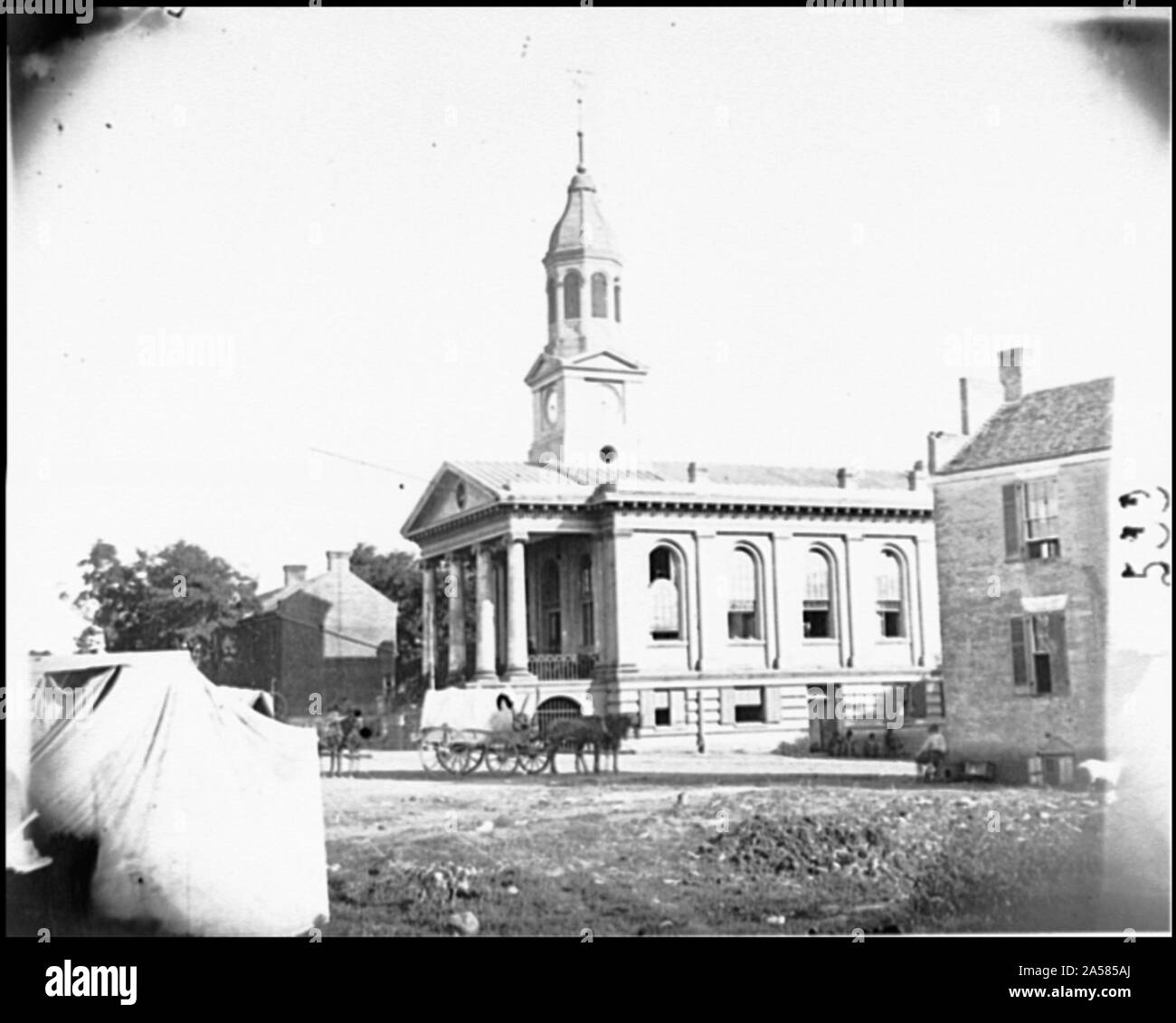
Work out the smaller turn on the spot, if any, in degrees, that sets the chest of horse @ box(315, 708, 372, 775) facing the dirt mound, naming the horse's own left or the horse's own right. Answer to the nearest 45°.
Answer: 0° — it already faces it

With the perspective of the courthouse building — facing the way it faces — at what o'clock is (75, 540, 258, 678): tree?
The tree is roughly at 1 o'clock from the courthouse building.

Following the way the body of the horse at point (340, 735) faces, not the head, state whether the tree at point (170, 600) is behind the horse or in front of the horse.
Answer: behind

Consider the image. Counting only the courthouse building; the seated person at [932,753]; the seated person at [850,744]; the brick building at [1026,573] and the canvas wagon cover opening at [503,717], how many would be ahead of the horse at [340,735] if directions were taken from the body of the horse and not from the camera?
5

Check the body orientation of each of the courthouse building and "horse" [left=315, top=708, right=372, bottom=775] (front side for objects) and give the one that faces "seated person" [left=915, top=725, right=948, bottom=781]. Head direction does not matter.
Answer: the horse

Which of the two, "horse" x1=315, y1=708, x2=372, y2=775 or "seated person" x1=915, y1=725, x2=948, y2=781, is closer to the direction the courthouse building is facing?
the horse

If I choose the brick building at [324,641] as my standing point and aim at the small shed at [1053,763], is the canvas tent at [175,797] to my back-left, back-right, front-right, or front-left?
front-right

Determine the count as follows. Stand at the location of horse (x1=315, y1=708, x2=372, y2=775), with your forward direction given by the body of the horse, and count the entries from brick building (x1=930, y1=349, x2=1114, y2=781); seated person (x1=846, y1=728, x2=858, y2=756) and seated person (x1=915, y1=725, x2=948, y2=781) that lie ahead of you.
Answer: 3

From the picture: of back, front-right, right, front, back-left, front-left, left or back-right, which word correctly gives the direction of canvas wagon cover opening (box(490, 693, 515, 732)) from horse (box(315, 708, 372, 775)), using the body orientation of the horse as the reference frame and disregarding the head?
front

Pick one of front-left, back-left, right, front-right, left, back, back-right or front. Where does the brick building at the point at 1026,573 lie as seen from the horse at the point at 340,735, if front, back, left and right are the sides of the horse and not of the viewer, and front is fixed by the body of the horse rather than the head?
front

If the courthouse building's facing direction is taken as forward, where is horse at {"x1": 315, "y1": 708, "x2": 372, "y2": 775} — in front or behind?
in front

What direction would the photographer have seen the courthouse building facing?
facing the viewer and to the left of the viewer

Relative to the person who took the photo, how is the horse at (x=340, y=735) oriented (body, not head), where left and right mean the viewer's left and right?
facing to the right of the viewer
